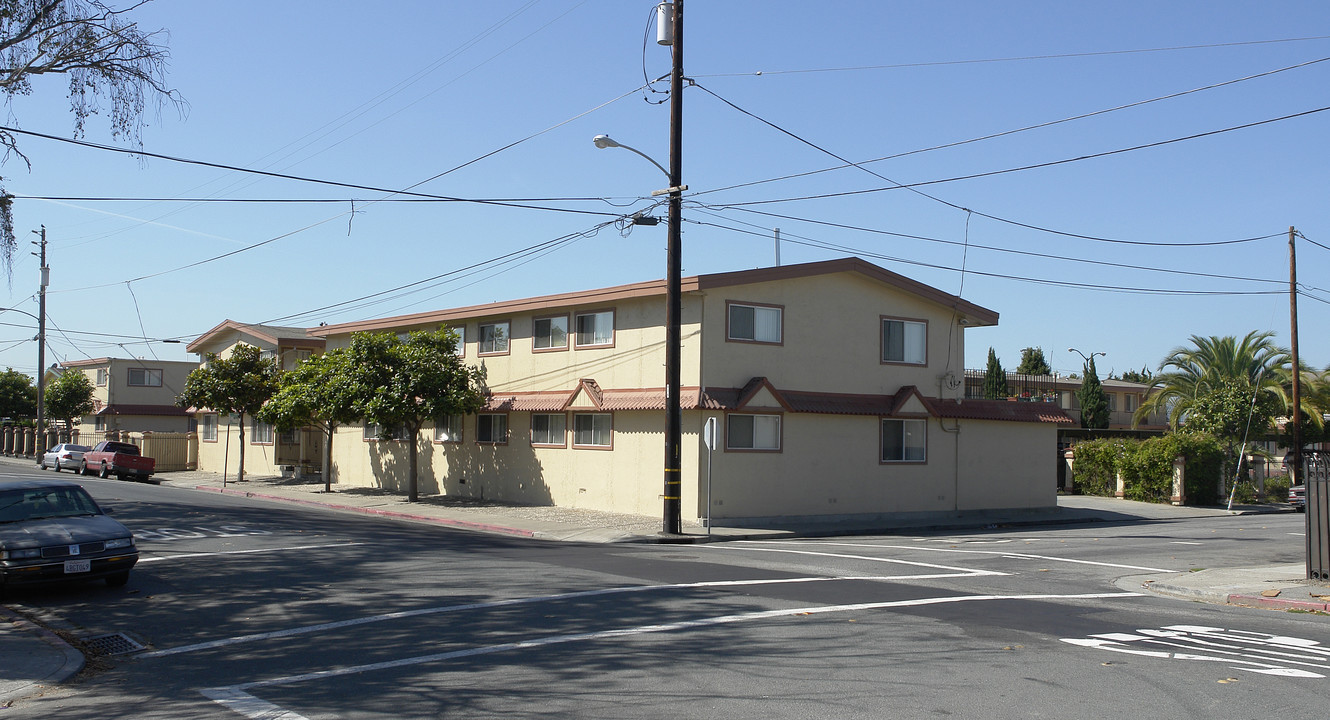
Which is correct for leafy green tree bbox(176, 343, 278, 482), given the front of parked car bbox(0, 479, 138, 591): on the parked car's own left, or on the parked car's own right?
on the parked car's own left

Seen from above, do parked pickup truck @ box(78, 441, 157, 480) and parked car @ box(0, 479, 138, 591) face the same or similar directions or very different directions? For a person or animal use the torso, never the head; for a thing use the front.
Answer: very different directions

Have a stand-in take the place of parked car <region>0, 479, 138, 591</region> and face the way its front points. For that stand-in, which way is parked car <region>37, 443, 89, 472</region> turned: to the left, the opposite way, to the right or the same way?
the opposite way

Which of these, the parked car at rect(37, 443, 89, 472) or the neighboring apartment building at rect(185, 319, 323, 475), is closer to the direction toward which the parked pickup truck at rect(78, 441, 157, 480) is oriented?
the parked car

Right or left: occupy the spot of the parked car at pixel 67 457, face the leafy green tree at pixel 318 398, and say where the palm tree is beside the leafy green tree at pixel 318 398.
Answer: left

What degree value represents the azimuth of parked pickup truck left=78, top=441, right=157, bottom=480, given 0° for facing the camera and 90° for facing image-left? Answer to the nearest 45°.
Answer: approximately 135°

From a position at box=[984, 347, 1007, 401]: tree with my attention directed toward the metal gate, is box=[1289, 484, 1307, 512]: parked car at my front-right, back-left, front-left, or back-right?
front-left

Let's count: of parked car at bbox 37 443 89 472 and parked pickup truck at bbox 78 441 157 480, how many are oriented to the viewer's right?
0

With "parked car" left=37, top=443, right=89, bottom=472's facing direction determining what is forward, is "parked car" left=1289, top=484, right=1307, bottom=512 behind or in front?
behind

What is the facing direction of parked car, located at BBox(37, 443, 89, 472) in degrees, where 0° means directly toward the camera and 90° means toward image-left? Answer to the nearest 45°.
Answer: approximately 135°

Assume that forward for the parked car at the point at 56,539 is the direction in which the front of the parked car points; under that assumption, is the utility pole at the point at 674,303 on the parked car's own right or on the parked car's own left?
on the parked car's own left
